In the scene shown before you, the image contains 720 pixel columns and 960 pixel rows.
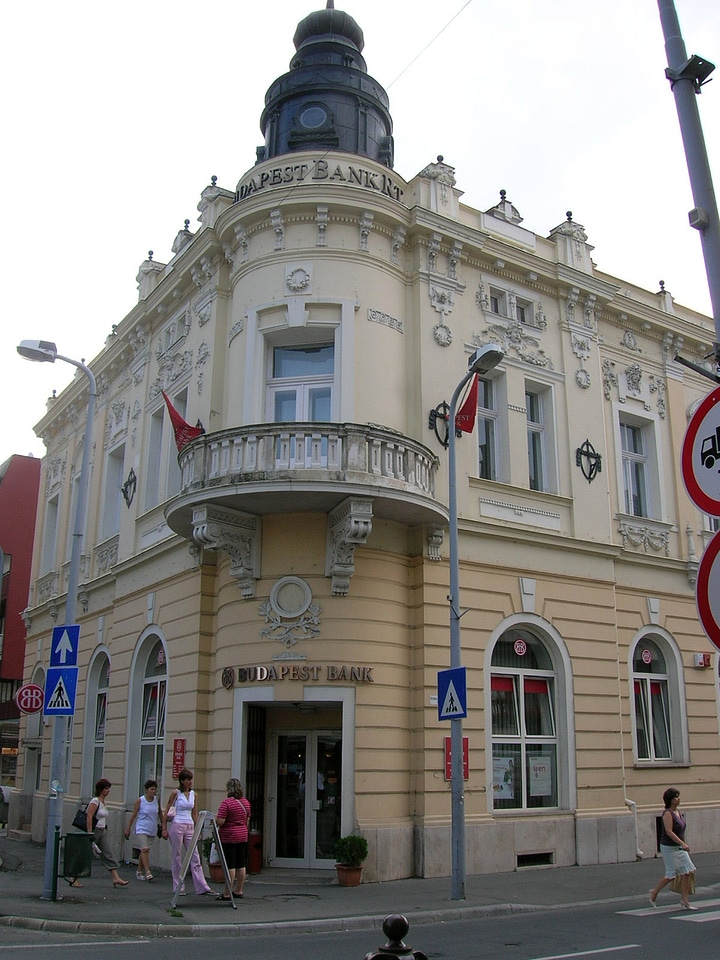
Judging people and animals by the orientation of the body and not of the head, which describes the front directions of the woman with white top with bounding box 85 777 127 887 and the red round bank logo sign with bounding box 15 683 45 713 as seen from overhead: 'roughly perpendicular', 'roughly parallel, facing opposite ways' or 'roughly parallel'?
roughly perpendicular

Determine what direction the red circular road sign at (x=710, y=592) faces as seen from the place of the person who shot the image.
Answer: facing the viewer

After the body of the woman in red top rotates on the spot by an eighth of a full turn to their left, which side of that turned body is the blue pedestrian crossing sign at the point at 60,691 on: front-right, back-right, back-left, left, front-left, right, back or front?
front

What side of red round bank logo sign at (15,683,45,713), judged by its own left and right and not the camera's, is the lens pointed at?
front

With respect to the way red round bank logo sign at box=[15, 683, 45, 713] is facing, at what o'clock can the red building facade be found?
The red building facade is roughly at 6 o'clock from the red round bank logo sign.

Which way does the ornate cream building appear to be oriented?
toward the camera

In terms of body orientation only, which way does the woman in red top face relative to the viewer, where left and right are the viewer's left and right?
facing away from the viewer and to the left of the viewer

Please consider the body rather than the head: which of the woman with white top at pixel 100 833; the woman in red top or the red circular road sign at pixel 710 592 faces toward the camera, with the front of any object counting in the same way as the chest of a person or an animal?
the red circular road sign

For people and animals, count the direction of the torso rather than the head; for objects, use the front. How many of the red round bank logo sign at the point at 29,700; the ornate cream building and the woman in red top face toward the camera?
2

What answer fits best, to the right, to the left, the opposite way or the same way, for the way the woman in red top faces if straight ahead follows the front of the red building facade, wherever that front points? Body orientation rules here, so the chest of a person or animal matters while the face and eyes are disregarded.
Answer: the opposite way
